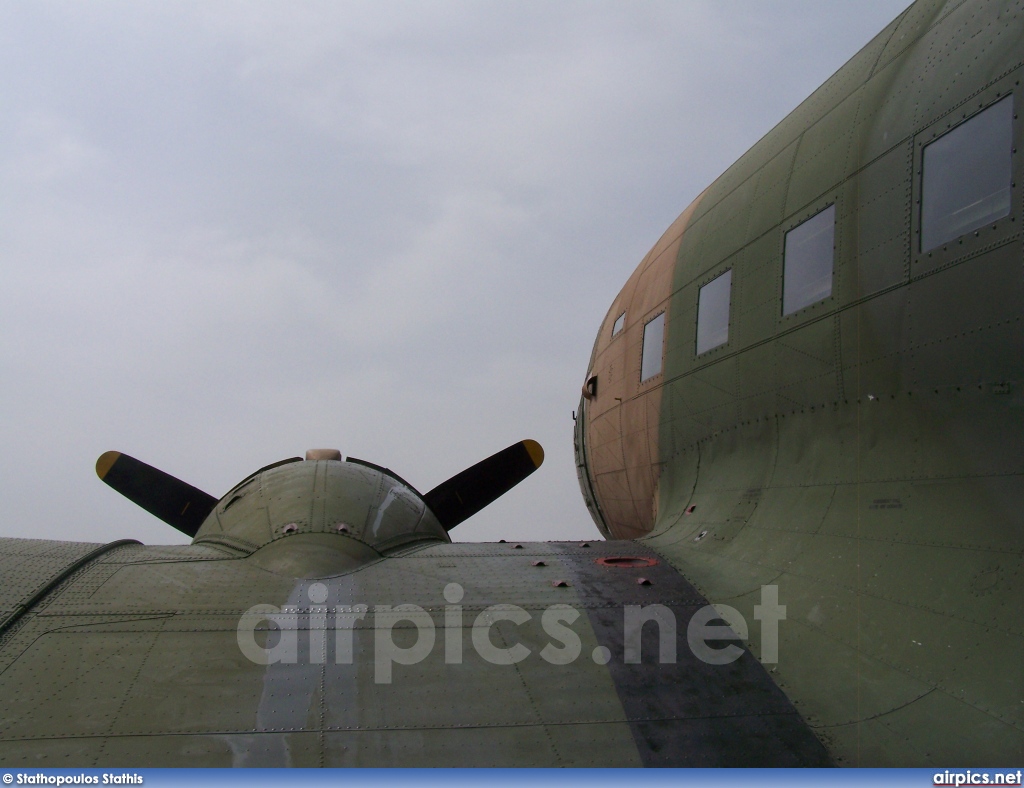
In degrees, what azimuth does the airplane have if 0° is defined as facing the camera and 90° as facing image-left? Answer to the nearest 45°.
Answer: approximately 180°
